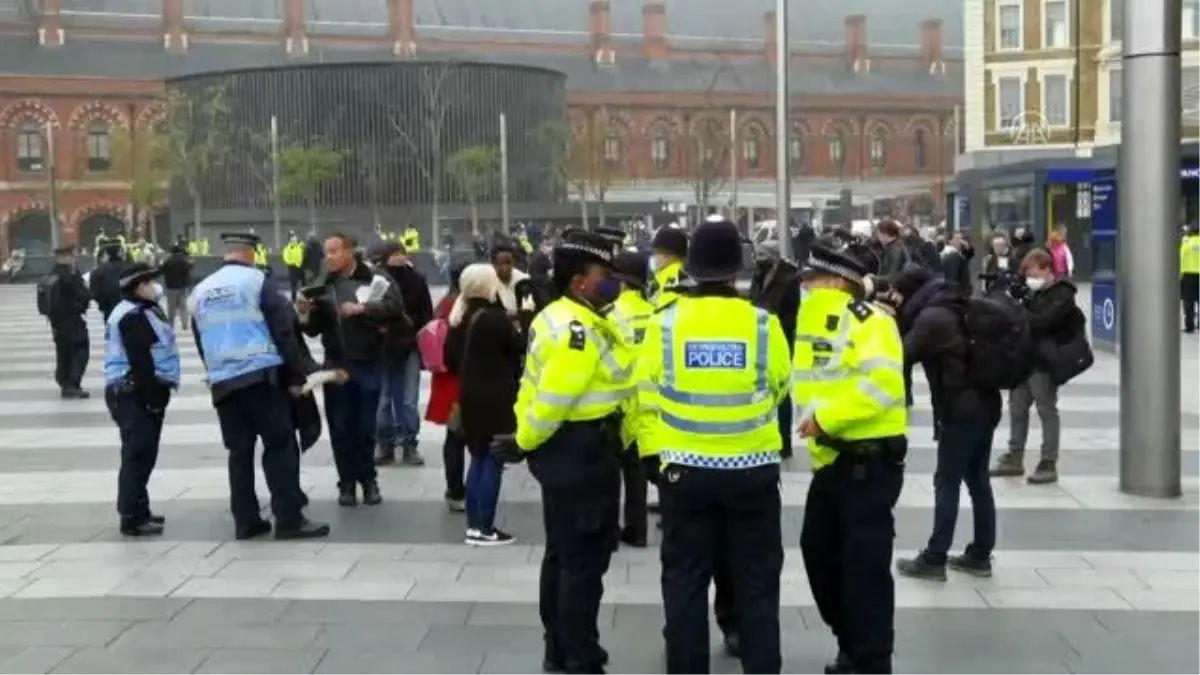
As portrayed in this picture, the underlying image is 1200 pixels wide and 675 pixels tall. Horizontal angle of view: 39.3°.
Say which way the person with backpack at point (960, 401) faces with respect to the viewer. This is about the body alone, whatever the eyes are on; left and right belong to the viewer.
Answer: facing to the left of the viewer

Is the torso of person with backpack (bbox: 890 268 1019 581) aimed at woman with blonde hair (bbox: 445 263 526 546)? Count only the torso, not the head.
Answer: yes

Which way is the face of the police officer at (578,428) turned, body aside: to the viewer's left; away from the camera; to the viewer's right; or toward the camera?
to the viewer's right

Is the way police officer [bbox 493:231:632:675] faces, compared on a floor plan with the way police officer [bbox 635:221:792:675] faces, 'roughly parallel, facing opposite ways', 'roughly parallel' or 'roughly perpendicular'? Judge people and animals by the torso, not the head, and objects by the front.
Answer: roughly perpendicular

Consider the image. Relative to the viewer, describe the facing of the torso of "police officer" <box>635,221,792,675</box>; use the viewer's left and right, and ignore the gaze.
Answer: facing away from the viewer

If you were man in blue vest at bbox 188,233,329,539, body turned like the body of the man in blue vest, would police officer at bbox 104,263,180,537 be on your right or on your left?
on your left

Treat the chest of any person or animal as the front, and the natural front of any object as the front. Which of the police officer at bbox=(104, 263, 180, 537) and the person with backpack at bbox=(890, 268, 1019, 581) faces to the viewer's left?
the person with backpack

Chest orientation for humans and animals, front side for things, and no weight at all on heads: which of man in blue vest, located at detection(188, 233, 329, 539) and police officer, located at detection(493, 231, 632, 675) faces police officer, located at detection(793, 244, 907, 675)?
police officer, located at detection(493, 231, 632, 675)

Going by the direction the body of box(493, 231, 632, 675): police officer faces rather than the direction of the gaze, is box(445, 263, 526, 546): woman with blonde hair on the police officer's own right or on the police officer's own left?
on the police officer's own left

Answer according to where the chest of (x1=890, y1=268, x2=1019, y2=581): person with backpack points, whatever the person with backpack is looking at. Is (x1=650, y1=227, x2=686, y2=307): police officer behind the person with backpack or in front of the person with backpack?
in front

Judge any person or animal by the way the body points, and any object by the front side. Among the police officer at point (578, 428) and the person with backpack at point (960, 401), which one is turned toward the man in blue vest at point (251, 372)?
the person with backpack

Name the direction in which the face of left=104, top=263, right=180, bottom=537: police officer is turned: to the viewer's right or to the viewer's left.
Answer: to the viewer's right

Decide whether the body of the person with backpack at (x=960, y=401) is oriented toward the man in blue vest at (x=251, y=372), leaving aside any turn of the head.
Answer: yes

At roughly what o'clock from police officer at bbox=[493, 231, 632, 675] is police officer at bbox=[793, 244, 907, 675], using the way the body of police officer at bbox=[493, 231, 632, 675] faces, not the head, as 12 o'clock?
police officer at bbox=[793, 244, 907, 675] is roughly at 12 o'clock from police officer at bbox=[493, 231, 632, 675].

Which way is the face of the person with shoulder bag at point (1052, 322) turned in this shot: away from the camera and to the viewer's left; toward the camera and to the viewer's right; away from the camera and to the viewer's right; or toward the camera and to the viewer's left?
toward the camera and to the viewer's left
